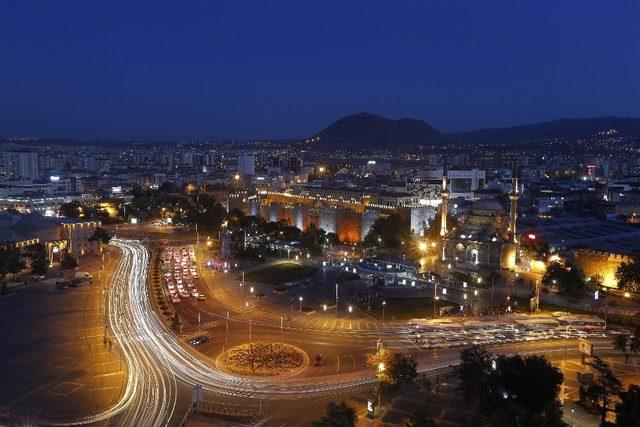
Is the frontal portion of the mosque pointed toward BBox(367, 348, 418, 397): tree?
yes

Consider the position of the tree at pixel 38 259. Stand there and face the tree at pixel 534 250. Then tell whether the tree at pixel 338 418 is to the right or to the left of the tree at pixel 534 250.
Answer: right

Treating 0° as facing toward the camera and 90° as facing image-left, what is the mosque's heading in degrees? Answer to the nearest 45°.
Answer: approximately 0°

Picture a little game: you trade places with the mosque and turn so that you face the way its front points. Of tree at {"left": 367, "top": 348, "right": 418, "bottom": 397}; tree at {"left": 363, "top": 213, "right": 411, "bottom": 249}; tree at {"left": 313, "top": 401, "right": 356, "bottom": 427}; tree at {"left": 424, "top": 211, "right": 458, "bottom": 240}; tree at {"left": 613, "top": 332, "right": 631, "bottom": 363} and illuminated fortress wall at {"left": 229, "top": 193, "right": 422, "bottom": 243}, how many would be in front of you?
3

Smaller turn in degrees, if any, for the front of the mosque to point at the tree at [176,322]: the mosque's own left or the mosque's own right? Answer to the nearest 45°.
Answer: approximately 45° to the mosque's own right

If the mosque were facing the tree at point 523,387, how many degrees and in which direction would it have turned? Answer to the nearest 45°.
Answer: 0° — it already faces it

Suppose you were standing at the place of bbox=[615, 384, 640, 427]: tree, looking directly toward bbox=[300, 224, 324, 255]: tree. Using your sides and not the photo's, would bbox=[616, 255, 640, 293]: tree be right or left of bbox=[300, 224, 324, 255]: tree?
right

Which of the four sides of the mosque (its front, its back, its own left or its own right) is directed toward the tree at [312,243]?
right

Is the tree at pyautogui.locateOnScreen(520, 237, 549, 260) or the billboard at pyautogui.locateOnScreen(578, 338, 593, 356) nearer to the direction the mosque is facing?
the billboard

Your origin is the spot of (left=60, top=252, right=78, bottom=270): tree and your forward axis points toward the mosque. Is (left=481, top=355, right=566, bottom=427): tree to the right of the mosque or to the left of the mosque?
right

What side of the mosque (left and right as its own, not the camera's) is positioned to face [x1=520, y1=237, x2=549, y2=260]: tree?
left

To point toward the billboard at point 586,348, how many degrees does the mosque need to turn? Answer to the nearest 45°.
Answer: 0° — it already faces it
